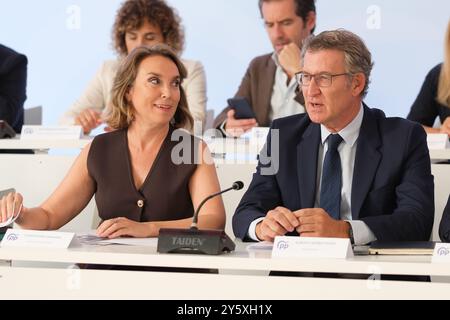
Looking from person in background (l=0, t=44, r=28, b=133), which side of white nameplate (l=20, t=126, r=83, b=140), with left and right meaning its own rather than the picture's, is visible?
back

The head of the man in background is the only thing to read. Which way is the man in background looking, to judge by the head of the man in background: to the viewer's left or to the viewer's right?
to the viewer's left

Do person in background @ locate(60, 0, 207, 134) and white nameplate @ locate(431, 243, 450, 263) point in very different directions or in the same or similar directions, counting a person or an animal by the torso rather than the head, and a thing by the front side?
same or similar directions

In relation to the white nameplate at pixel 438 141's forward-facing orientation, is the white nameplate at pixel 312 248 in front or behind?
in front

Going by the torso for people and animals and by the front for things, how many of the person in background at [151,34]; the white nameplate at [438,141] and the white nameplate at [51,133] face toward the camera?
3

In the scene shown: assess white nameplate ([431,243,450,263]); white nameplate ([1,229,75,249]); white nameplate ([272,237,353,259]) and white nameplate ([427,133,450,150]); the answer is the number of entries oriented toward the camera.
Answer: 4

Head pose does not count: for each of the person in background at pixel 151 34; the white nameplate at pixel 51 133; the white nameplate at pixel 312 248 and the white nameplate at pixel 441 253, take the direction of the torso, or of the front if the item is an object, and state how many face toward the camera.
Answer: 4

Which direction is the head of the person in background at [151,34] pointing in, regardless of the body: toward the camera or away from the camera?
toward the camera

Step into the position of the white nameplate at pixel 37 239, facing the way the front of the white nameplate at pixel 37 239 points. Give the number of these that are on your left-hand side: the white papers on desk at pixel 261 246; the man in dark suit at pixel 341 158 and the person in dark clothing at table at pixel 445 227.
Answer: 3

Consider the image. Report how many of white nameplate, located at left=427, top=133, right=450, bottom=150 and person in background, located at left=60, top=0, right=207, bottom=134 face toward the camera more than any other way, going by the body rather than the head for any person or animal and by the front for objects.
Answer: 2

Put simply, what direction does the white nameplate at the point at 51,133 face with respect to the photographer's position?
facing the viewer

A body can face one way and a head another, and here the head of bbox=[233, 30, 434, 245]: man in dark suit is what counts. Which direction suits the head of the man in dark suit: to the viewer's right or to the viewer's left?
to the viewer's left

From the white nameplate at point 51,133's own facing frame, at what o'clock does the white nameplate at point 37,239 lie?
the white nameplate at point 37,239 is roughly at 12 o'clock from the white nameplate at point 51,133.

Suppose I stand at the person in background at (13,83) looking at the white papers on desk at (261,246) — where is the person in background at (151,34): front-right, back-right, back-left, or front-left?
front-left

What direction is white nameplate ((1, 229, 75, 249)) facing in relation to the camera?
toward the camera

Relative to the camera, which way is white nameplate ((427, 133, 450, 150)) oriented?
toward the camera
